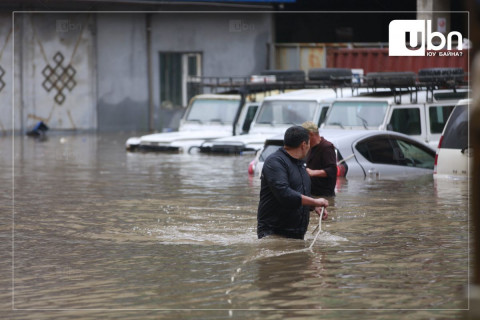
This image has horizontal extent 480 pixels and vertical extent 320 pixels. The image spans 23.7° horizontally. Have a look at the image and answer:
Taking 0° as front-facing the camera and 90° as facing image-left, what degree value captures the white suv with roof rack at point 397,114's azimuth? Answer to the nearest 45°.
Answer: approximately 45°

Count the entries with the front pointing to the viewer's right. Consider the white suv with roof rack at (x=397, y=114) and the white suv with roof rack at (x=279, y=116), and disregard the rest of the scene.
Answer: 0

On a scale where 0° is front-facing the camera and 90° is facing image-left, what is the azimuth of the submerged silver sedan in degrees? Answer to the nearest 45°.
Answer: approximately 225°

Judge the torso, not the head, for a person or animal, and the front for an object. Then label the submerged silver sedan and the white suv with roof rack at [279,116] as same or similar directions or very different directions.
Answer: very different directions

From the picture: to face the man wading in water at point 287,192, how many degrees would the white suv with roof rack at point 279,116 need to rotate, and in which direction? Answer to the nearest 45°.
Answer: approximately 45° to its left

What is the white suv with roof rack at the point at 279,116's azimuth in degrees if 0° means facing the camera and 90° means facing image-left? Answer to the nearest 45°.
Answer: approximately 45°

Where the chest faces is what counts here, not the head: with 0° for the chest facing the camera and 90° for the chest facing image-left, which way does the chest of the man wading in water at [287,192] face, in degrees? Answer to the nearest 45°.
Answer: approximately 270°

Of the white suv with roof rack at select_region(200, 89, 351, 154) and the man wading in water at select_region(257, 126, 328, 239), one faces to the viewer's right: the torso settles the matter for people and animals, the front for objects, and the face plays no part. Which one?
the man wading in water
